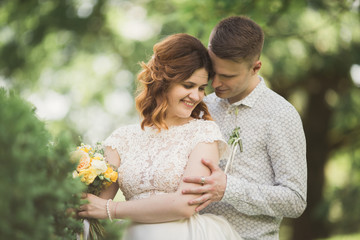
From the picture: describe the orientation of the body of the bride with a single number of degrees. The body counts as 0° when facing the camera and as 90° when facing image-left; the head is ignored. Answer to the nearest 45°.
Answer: approximately 0°

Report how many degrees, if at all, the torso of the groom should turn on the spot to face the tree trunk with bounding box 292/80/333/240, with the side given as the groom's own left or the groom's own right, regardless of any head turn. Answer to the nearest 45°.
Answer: approximately 135° to the groom's own right

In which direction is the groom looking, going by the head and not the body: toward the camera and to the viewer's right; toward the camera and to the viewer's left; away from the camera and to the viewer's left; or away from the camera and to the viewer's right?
toward the camera and to the viewer's left

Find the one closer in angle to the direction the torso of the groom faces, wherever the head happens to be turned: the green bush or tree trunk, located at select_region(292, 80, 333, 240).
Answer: the green bush

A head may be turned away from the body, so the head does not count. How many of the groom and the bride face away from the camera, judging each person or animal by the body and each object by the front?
0

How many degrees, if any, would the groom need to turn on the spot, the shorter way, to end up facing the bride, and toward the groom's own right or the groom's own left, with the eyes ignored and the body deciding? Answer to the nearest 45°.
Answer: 0° — they already face them

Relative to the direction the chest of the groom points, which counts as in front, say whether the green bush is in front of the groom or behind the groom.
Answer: in front

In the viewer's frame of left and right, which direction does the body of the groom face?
facing the viewer and to the left of the viewer
